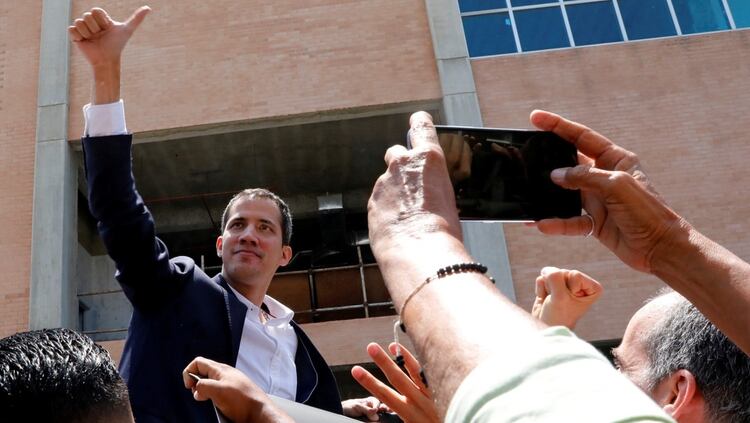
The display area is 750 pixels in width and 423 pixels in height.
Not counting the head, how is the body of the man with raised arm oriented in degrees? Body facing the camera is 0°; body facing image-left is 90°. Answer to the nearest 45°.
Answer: approximately 315°
